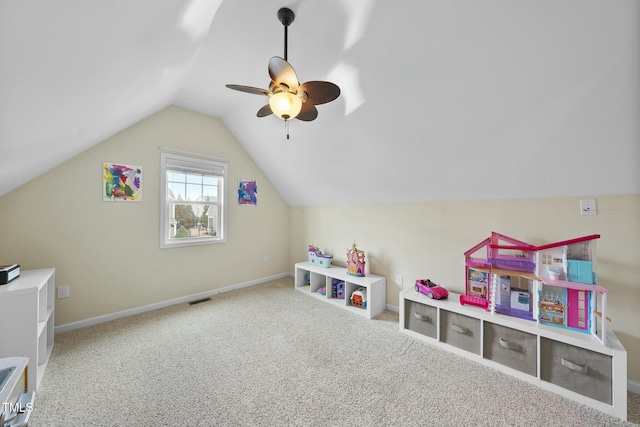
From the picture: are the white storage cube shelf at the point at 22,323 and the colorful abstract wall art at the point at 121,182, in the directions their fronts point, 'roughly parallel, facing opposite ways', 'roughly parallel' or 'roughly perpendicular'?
roughly perpendicular

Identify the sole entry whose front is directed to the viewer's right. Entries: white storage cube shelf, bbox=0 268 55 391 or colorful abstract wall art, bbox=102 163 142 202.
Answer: the white storage cube shelf

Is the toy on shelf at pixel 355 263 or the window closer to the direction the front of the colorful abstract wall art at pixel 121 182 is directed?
the toy on shelf

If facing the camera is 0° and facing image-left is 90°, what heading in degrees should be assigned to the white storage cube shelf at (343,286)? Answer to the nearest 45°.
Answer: approximately 45°

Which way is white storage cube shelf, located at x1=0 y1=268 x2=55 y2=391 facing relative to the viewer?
to the viewer's right

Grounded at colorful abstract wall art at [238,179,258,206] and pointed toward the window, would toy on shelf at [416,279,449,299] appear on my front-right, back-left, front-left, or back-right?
back-left

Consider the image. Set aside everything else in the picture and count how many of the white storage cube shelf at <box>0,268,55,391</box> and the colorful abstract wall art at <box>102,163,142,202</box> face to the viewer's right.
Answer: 1

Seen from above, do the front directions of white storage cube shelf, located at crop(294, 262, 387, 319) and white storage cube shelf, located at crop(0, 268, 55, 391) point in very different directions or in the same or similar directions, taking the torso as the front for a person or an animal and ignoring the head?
very different directions
